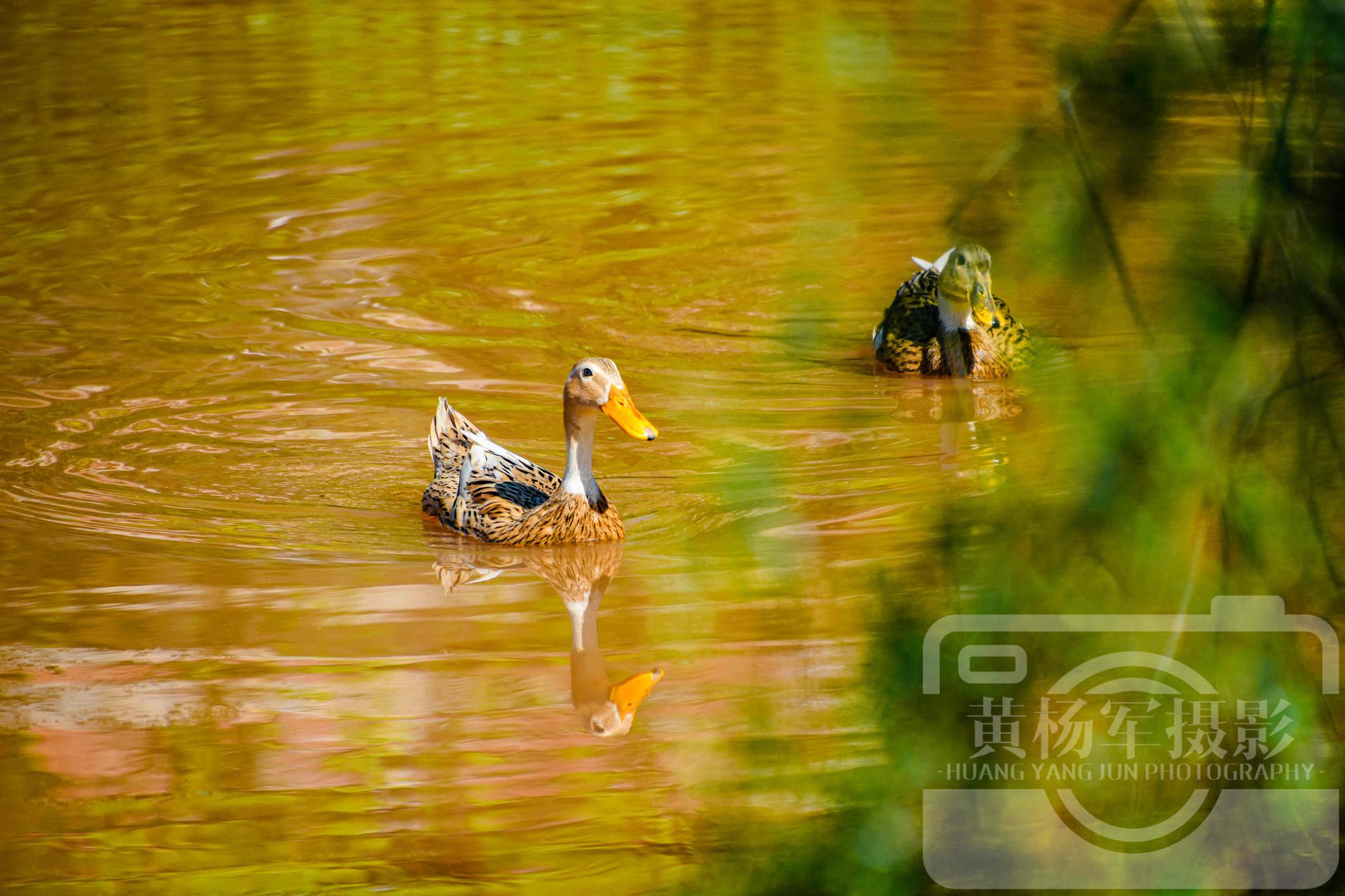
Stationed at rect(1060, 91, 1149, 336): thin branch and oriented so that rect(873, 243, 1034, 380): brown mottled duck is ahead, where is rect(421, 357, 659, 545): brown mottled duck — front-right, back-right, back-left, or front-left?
front-left

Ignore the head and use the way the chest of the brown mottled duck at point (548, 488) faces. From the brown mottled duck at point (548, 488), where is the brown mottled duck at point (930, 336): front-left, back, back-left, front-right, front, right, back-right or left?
left

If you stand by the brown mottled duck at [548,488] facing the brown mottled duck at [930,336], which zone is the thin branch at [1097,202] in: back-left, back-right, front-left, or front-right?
back-right

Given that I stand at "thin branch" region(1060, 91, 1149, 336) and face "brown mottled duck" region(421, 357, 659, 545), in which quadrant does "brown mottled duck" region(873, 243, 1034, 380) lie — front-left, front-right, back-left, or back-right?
front-right

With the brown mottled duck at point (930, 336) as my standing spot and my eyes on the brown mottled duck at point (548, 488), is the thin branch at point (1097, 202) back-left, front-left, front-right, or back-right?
front-left

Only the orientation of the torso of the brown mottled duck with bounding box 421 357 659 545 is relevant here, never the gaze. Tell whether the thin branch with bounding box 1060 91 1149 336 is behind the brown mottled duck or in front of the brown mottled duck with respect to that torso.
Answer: in front

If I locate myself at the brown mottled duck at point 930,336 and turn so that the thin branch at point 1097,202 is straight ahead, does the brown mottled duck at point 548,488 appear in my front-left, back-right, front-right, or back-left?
front-right
